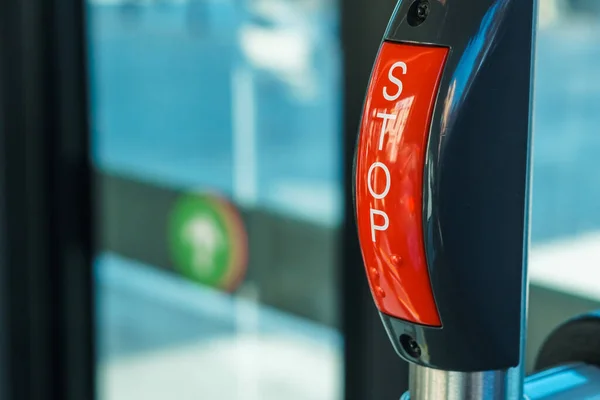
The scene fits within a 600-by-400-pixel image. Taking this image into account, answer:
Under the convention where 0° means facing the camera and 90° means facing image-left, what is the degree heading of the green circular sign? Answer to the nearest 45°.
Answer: approximately 45°

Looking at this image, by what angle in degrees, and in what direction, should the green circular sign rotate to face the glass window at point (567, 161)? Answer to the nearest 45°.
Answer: approximately 90° to its left

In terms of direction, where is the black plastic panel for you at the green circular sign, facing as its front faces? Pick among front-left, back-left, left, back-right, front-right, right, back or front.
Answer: front-left

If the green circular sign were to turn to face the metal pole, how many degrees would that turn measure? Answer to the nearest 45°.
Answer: approximately 45° to its left
